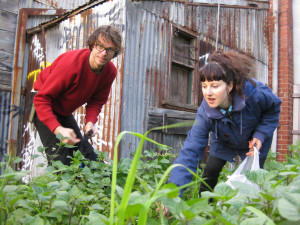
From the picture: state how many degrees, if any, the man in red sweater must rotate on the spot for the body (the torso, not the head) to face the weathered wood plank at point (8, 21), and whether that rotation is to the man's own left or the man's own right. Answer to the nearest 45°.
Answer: approximately 135° to the man's own left

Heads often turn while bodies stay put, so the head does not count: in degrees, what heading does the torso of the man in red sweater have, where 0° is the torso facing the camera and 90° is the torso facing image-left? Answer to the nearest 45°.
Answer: approximately 315°

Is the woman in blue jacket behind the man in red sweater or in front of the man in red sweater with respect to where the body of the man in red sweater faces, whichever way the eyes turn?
in front

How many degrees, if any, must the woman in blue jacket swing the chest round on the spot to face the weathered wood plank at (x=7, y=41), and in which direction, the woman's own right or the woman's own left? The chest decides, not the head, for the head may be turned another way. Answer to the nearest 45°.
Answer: approximately 90° to the woman's own right

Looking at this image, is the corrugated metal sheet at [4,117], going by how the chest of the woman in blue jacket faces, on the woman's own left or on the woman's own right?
on the woman's own right

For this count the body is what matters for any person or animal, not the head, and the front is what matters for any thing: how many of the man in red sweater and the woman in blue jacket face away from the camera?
0

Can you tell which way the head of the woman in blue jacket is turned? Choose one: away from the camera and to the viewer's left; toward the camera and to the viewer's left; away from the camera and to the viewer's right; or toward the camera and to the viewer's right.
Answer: toward the camera and to the viewer's left

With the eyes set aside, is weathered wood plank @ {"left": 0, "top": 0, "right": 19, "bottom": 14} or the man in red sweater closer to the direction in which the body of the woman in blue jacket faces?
the man in red sweater

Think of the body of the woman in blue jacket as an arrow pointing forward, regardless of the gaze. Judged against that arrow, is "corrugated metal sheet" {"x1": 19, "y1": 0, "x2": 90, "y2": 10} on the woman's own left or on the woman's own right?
on the woman's own right

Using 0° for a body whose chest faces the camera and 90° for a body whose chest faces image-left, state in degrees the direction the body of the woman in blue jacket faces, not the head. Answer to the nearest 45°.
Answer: approximately 45°

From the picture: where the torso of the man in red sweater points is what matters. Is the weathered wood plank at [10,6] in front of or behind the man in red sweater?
behind
